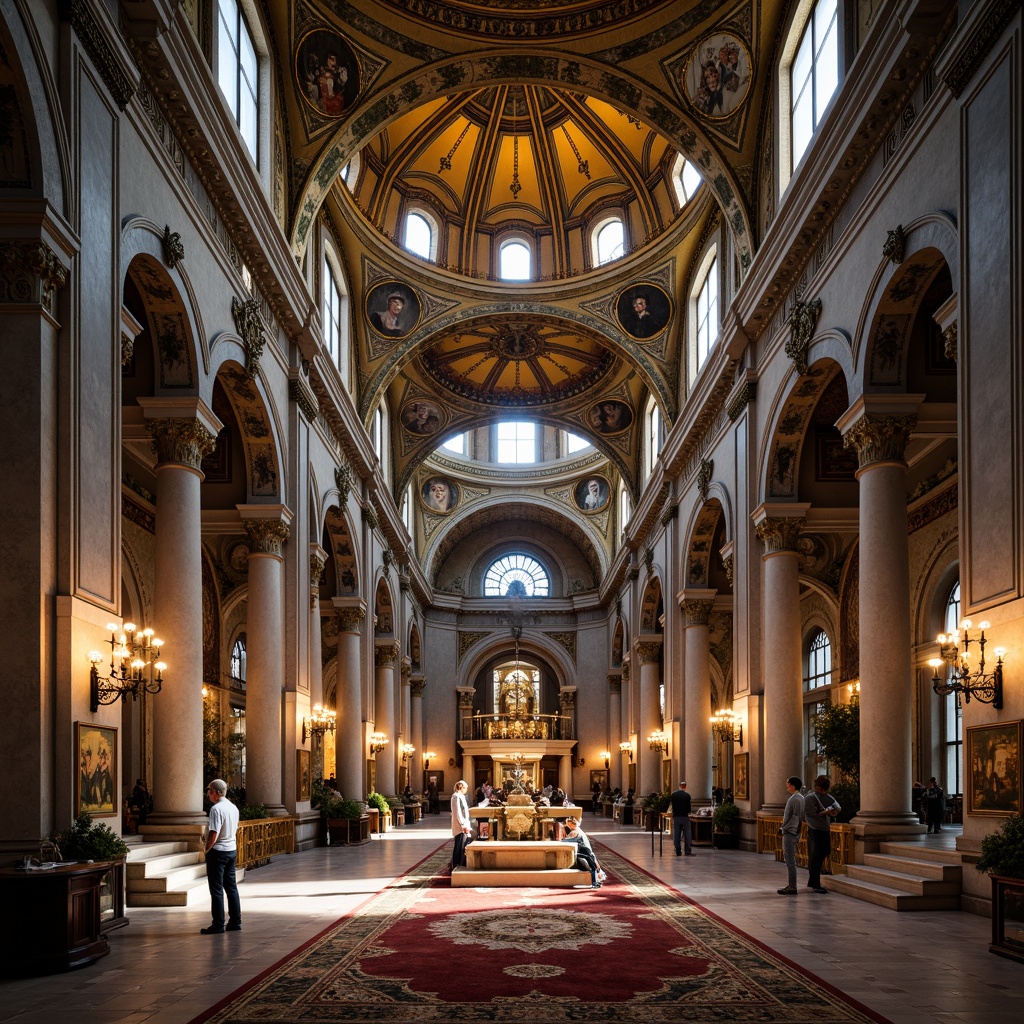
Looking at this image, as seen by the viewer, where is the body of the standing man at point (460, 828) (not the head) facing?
to the viewer's right

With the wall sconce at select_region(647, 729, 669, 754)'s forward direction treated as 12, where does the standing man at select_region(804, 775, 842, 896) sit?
The standing man is roughly at 9 o'clock from the wall sconce.

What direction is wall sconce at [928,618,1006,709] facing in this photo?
to the viewer's left

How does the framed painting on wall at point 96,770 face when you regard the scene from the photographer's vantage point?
facing the viewer and to the right of the viewer

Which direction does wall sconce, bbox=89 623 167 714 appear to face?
to the viewer's right

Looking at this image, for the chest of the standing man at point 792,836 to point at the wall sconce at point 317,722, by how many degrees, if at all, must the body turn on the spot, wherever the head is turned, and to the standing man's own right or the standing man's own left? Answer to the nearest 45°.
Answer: approximately 45° to the standing man's own right

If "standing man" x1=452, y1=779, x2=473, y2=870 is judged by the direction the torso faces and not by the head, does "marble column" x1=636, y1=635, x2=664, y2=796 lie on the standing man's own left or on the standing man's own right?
on the standing man's own left

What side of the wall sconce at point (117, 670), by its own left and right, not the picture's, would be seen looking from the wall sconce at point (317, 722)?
left

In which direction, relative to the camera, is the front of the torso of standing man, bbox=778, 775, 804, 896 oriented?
to the viewer's left

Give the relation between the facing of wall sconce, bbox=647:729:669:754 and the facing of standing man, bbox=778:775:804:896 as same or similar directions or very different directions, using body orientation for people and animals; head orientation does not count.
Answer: same or similar directions

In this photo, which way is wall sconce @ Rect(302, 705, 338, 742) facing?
to the viewer's right

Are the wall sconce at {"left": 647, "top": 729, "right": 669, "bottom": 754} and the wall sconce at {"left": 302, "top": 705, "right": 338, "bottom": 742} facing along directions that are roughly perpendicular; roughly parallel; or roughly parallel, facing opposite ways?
roughly parallel, facing opposite ways

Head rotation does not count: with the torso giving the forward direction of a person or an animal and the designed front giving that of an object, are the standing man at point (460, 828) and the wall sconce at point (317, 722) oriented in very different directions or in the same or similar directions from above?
same or similar directions
